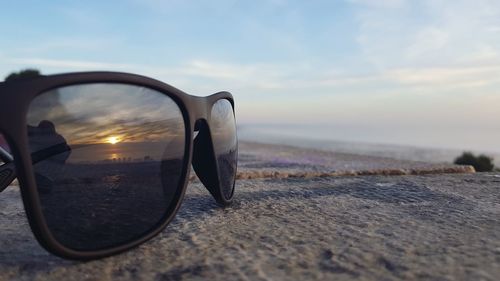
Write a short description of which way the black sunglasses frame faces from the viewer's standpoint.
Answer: facing the viewer and to the right of the viewer

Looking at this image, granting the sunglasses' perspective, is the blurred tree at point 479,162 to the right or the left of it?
on its left

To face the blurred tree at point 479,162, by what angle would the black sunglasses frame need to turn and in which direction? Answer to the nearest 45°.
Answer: approximately 90° to its left
